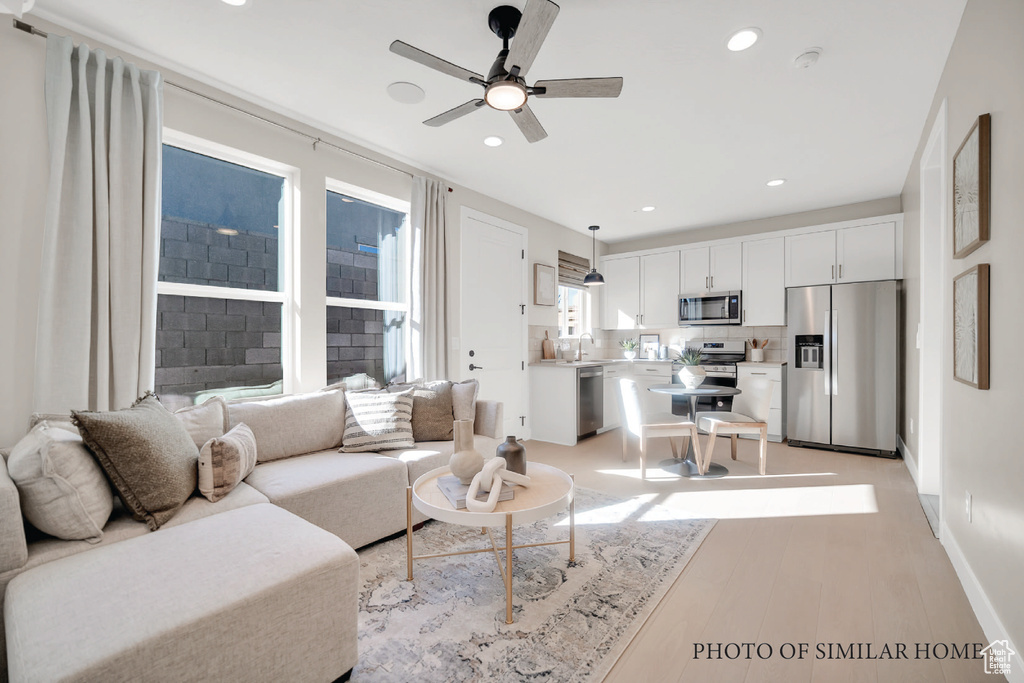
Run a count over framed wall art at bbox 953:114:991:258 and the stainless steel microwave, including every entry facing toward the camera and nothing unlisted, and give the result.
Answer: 1

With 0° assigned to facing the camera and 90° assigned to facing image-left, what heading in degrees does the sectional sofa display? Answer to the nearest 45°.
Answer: approximately 315°

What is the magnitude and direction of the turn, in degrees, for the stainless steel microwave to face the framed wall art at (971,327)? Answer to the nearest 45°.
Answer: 0° — it already faces it

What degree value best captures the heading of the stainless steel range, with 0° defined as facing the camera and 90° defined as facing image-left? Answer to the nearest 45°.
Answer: approximately 0°

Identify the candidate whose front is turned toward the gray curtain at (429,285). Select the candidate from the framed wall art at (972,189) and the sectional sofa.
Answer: the framed wall art

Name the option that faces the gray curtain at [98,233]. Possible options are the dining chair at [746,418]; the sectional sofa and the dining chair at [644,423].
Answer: the dining chair at [746,418]

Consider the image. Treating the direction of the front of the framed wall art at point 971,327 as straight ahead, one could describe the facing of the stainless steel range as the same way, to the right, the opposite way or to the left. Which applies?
to the left

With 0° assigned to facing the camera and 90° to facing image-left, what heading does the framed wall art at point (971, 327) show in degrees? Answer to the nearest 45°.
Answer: approximately 90°
